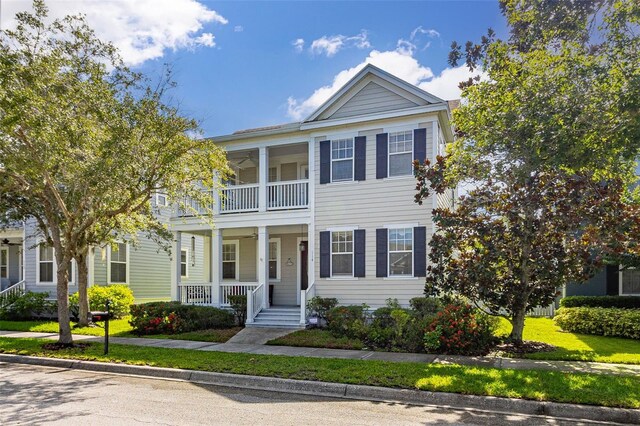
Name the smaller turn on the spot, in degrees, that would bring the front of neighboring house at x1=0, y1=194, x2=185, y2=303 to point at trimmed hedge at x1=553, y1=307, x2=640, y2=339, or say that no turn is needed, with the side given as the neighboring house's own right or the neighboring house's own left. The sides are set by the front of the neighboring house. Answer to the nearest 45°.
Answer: approximately 90° to the neighboring house's own left

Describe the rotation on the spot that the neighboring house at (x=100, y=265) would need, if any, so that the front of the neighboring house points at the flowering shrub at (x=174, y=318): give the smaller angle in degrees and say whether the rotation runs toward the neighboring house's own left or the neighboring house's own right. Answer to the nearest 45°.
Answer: approximately 45° to the neighboring house's own left

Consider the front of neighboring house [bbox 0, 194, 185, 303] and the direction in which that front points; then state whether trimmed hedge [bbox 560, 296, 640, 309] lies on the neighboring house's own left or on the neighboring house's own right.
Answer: on the neighboring house's own left

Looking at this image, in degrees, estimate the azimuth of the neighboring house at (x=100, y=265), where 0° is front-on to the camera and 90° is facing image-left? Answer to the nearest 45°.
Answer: approximately 45°

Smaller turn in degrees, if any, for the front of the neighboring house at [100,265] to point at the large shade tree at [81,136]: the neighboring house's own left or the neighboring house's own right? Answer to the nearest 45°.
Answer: approximately 45° to the neighboring house's own left

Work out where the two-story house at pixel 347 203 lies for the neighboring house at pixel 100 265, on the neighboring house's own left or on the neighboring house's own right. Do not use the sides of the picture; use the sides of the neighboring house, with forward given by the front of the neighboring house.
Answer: on the neighboring house's own left
